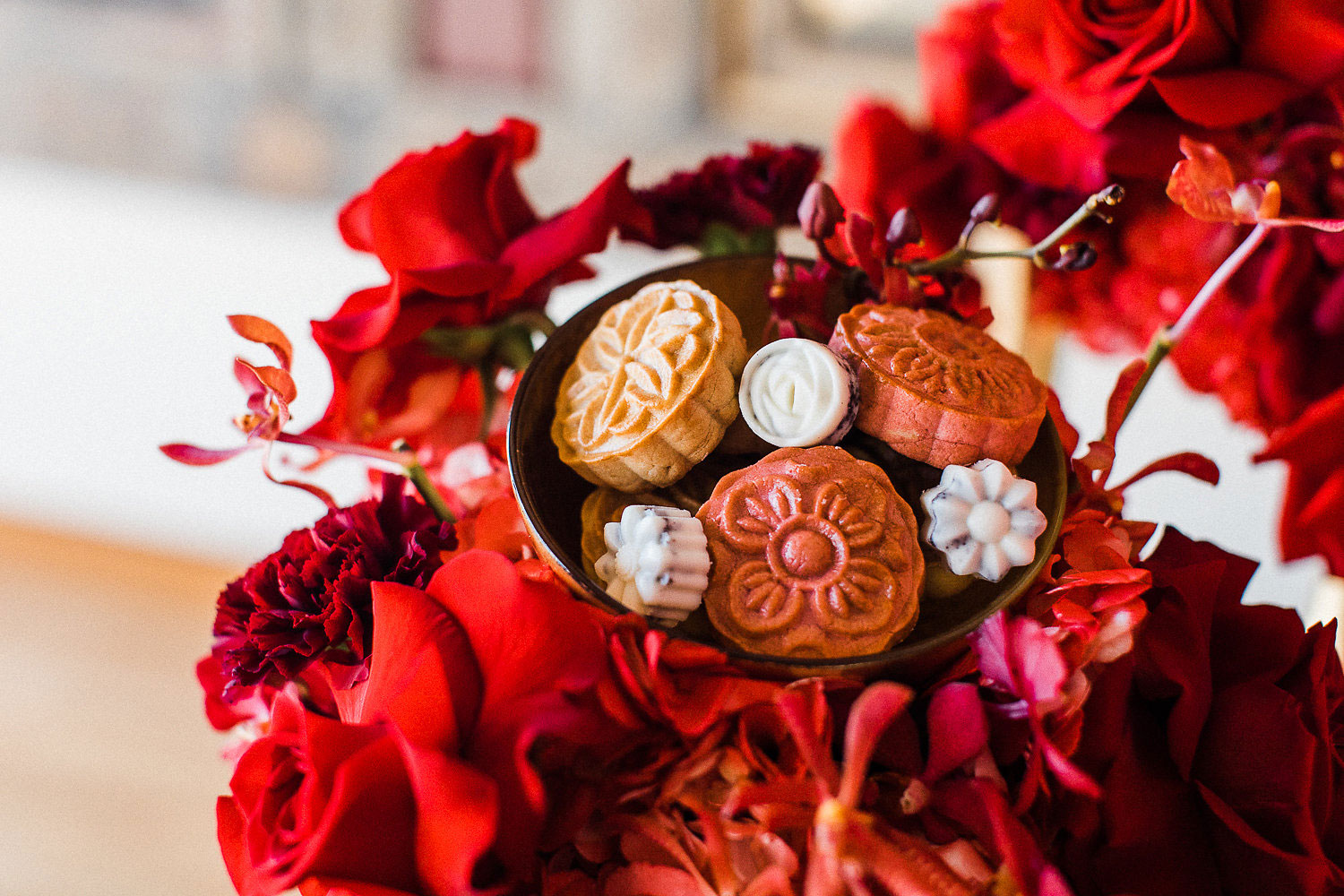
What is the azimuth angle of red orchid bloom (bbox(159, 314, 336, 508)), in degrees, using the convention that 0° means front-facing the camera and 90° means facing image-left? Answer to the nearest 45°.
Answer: approximately 90°

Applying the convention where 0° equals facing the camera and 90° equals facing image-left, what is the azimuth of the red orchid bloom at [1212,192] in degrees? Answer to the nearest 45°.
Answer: approximately 90°
